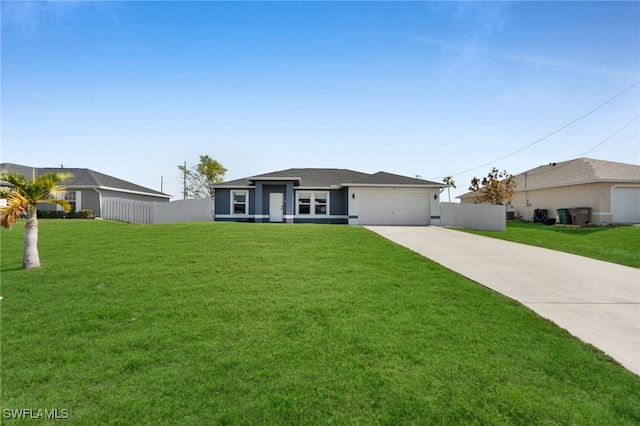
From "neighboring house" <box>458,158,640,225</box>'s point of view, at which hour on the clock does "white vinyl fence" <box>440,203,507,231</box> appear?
The white vinyl fence is roughly at 3 o'clock from the neighboring house.

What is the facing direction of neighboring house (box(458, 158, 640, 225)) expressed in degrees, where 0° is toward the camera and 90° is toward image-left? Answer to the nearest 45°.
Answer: approximately 315°

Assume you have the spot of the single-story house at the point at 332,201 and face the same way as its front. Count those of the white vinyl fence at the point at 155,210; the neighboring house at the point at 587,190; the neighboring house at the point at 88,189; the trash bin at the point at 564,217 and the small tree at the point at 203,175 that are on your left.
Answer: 2

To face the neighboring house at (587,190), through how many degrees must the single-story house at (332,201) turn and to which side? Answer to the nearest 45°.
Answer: approximately 90° to its left

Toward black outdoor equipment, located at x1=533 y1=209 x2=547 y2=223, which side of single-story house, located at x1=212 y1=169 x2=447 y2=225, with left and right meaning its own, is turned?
left

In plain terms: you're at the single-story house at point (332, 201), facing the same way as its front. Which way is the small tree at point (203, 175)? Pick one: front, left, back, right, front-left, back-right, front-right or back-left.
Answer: back-right

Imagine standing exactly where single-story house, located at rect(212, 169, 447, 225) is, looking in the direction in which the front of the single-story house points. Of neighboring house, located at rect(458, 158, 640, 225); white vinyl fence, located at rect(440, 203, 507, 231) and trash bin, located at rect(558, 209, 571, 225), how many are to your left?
3

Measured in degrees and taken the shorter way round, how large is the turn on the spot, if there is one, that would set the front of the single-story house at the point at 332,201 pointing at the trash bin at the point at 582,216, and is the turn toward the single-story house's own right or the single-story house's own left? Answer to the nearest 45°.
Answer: approximately 90° to the single-story house's own left

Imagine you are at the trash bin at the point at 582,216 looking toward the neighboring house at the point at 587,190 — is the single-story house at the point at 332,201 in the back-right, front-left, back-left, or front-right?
back-left

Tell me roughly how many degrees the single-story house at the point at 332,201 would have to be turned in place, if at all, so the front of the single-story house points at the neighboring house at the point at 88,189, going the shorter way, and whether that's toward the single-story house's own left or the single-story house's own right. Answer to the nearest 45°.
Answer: approximately 90° to the single-story house's own right

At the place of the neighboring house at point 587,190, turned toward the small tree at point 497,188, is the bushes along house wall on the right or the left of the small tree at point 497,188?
left
